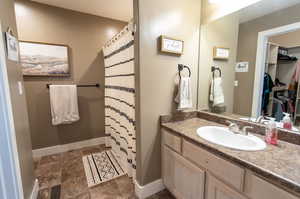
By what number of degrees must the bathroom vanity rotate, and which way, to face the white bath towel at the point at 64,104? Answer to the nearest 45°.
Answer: approximately 45° to its right

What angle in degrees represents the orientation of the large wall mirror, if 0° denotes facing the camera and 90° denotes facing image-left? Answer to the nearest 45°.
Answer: approximately 45°

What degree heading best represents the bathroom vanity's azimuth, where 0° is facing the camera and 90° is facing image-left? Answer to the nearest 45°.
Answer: approximately 45°
